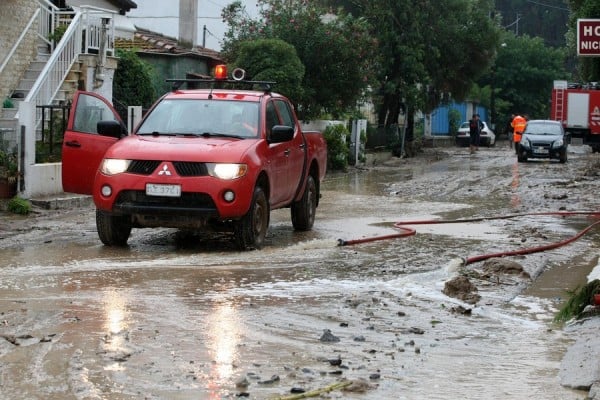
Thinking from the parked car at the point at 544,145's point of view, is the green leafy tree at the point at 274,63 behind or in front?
in front

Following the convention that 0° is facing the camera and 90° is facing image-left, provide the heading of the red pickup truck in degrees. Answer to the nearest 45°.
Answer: approximately 45°

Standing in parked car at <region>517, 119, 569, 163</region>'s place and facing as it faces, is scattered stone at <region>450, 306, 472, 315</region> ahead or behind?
ahead

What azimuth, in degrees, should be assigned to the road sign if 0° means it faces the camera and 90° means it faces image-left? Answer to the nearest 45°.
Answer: approximately 0°

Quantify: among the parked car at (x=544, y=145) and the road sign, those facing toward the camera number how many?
2

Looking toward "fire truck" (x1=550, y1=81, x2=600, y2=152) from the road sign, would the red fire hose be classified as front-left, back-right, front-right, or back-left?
back-left

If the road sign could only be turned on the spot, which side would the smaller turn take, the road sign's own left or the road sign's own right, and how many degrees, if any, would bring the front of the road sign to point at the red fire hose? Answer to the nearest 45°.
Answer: approximately 45° to the road sign's own right

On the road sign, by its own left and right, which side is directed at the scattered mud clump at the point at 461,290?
front

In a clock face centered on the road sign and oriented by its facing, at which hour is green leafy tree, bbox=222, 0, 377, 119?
The green leafy tree is roughly at 5 o'clock from the road sign.

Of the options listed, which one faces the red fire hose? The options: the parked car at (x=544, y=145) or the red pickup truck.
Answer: the parked car

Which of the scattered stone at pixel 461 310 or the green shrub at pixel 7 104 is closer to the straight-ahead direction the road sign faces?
the scattered stone
